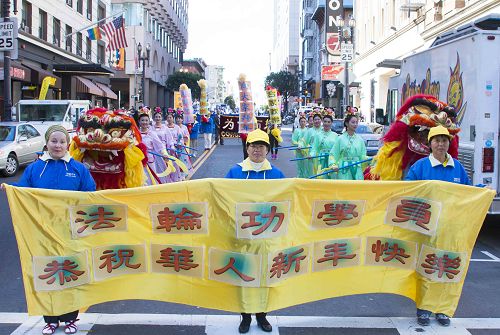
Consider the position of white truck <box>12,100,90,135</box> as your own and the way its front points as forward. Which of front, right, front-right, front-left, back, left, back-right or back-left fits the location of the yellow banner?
front-left

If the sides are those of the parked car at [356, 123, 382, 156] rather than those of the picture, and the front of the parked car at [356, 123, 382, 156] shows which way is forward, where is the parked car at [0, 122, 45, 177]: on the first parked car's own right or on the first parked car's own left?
on the first parked car's own right

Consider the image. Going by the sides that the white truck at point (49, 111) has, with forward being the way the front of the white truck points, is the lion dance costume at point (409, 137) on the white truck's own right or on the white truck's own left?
on the white truck's own left

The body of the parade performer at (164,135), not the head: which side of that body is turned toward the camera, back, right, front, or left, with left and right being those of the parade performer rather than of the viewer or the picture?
front

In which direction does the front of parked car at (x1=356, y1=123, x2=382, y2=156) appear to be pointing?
toward the camera

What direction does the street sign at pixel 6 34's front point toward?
toward the camera
